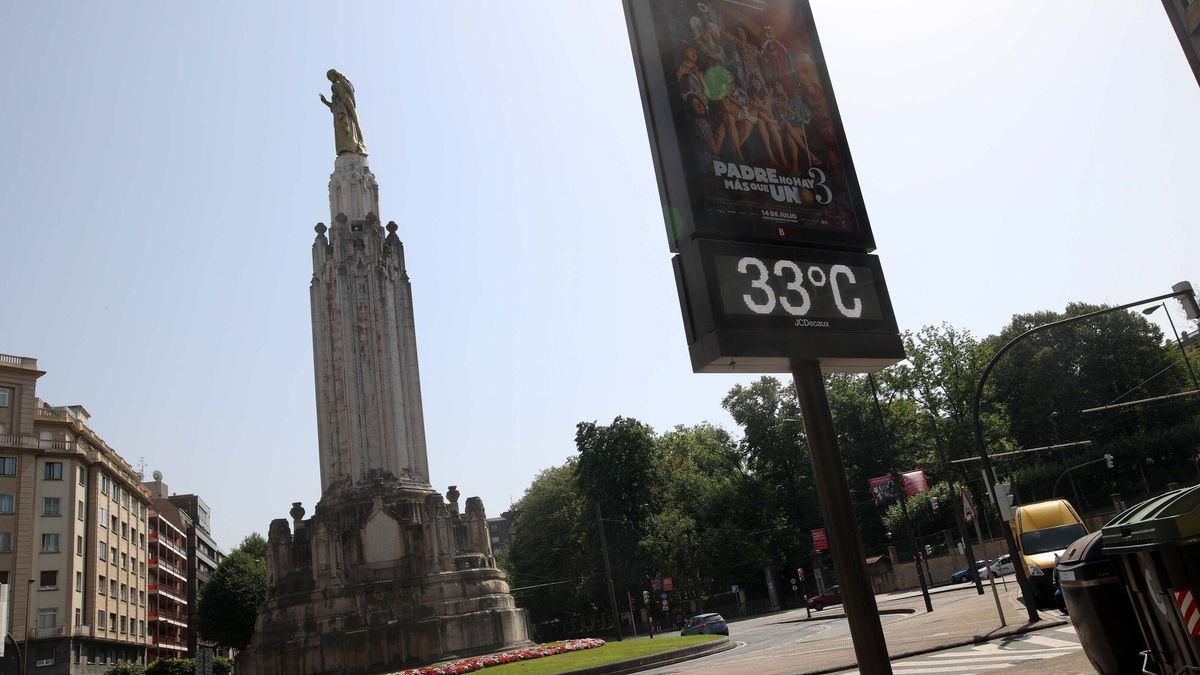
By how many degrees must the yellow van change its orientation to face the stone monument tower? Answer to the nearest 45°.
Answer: approximately 90° to its right

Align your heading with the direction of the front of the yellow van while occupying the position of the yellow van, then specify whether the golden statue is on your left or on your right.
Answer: on your right

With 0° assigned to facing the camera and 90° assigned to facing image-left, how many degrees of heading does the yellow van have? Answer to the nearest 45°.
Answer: approximately 0°

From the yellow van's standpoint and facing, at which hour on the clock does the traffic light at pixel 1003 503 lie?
The traffic light is roughly at 1 o'clock from the yellow van.
